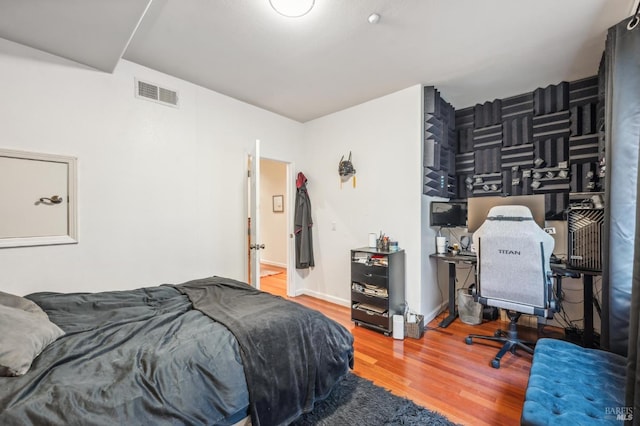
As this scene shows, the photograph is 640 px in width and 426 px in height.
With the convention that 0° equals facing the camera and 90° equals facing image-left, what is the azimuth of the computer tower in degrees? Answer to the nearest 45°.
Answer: approximately 0°

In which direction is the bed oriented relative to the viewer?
to the viewer's right

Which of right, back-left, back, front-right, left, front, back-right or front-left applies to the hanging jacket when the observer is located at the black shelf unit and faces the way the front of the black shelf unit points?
right

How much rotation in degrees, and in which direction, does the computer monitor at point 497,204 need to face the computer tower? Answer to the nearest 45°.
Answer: approximately 45° to its left

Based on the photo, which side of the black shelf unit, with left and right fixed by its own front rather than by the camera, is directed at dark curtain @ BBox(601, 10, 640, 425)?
left

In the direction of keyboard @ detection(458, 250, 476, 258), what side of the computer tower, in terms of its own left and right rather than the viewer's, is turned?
right
